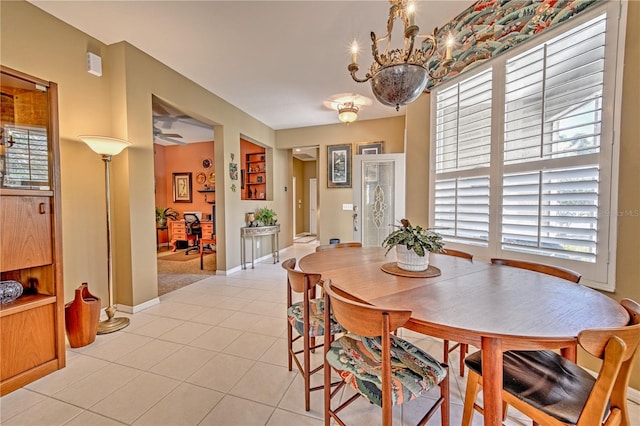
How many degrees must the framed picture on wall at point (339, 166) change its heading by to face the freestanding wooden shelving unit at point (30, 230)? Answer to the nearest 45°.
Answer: approximately 45° to its right

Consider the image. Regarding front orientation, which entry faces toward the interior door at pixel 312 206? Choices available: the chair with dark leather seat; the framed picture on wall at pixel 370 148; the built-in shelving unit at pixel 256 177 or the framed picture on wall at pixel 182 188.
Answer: the chair with dark leather seat

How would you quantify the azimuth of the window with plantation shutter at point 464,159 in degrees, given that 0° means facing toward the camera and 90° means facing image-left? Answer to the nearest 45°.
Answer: approximately 45°

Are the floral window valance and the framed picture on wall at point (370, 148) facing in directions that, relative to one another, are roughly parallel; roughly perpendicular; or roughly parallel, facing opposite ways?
roughly perpendicular

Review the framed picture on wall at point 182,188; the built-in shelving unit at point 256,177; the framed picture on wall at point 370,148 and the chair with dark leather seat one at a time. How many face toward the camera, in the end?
3

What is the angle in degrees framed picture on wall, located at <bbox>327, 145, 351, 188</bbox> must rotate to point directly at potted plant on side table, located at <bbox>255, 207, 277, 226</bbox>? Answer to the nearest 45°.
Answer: approximately 90° to its right

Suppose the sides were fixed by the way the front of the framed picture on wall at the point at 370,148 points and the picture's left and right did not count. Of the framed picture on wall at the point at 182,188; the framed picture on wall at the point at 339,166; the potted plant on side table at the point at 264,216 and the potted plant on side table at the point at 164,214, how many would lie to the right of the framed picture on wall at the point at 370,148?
4

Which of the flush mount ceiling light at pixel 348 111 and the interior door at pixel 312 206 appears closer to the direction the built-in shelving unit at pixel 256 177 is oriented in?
the flush mount ceiling light

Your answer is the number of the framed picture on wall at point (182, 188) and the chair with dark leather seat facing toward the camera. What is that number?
1
